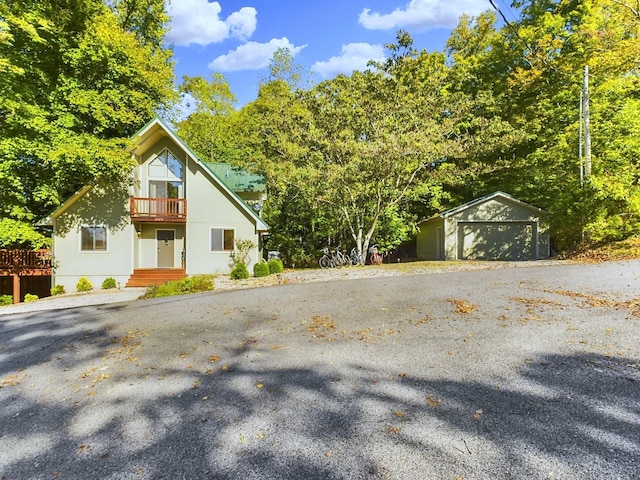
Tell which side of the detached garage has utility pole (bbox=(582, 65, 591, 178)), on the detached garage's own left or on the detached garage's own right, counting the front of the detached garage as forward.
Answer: on the detached garage's own left

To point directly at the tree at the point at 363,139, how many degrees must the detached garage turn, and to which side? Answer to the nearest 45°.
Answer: approximately 45° to its right

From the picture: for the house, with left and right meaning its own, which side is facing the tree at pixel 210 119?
back

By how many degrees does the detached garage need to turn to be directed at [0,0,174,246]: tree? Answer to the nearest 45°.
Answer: approximately 45° to its right

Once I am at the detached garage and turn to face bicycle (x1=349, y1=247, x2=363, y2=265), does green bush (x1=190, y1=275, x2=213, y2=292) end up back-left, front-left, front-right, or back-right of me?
front-left

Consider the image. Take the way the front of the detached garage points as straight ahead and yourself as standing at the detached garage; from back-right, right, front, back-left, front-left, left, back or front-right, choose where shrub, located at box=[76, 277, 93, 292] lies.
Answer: front-right

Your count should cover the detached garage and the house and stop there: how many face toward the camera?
2

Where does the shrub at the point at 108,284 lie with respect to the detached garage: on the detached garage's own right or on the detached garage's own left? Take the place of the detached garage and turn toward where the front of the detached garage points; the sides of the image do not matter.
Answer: on the detached garage's own right

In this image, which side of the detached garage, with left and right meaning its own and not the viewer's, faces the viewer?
front

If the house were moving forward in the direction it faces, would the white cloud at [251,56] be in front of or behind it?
behind

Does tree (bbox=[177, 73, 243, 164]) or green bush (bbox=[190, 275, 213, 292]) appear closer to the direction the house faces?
the green bush

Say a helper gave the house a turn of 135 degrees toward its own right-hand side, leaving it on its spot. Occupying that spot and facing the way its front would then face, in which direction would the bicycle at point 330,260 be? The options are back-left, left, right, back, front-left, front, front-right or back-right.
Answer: back-right

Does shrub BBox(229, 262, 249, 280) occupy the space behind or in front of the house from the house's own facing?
in front

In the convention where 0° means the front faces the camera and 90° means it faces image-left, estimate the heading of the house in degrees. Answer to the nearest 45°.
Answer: approximately 0°
